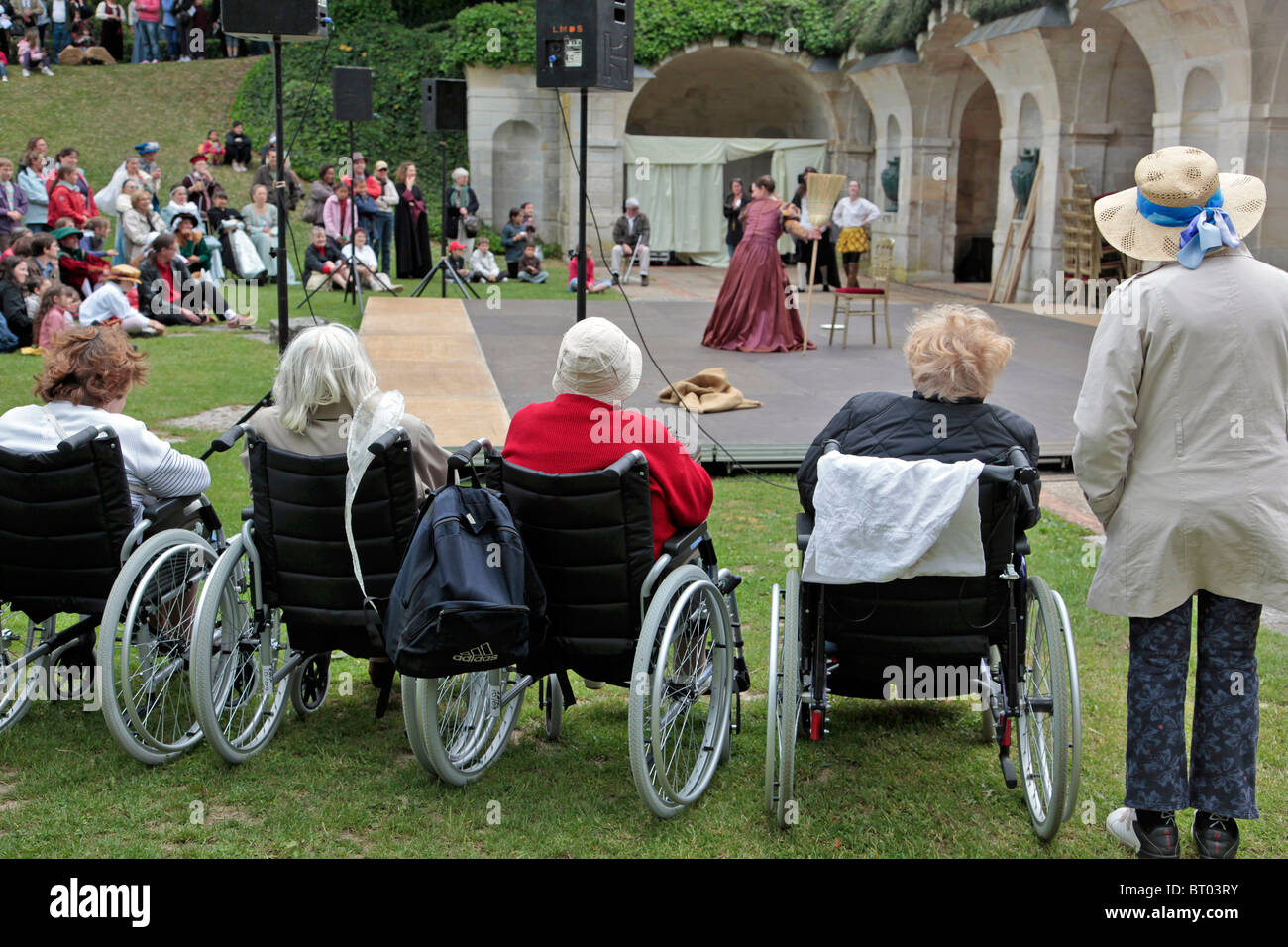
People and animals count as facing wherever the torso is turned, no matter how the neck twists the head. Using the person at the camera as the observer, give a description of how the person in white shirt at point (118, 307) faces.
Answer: facing to the right of the viewer

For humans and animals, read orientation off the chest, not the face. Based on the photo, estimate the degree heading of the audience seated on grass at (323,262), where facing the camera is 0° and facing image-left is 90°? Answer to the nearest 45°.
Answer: approximately 315°

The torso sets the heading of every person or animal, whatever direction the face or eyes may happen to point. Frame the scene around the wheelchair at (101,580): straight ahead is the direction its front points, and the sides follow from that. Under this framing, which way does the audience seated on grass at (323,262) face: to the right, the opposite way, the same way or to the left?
to the right

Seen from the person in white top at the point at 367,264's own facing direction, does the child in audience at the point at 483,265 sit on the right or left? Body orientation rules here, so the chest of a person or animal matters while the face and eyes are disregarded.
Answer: on their left

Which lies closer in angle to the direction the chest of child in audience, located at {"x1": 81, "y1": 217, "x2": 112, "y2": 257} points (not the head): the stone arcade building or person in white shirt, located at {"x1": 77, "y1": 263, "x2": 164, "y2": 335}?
the stone arcade building

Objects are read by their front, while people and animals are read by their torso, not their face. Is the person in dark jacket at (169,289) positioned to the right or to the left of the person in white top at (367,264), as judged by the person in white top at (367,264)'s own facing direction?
on their right

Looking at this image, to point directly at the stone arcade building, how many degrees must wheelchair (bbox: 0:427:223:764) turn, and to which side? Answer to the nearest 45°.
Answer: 0° — it already faces it

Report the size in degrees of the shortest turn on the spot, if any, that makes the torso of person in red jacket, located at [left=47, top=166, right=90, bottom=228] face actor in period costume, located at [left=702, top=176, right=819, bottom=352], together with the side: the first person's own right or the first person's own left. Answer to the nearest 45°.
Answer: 0° — they already face them
